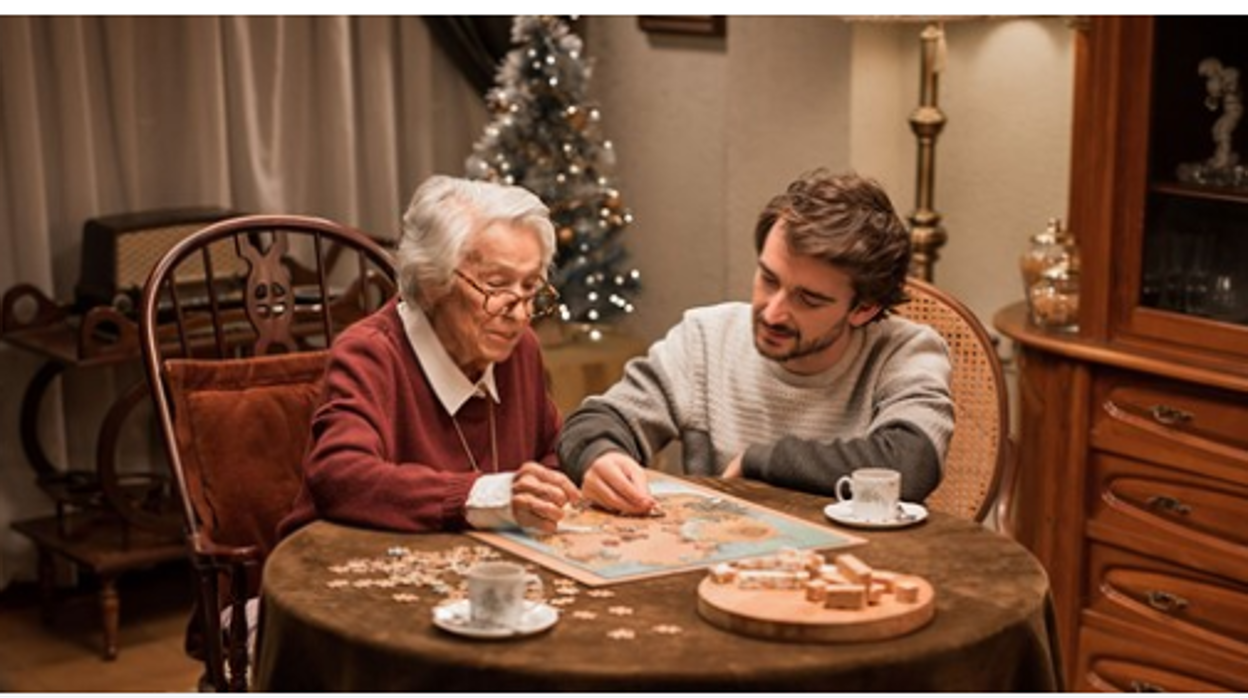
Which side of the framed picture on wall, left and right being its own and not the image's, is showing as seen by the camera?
front

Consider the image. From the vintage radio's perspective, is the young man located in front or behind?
in front

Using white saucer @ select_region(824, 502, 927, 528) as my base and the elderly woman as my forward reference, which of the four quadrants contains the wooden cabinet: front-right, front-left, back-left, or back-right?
back-right

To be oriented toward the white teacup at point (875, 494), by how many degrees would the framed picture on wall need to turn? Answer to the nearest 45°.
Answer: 0° — it already faces it

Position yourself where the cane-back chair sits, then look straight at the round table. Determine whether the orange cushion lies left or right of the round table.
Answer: right

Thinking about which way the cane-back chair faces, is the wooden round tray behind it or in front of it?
in front

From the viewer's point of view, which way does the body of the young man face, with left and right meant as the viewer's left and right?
facing the viewer and to the left of the viewer

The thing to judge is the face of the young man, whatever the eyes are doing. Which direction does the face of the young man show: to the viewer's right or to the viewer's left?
to the viewer's left

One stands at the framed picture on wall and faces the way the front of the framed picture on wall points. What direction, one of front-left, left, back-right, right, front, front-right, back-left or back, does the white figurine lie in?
front-left

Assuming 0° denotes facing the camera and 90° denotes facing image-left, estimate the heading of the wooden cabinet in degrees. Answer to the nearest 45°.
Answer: approximately 45°

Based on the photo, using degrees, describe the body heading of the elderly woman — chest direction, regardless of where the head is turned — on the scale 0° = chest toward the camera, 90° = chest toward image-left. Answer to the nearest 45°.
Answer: approximately 315°

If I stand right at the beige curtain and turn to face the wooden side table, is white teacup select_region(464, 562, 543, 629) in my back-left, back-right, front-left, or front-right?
front-left

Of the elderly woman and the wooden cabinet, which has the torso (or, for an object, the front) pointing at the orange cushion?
the wooden cabinet

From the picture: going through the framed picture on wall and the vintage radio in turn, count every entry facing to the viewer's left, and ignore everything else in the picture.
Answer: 0

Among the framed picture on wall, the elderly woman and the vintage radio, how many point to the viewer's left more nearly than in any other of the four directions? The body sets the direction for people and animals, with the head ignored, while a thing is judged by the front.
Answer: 0

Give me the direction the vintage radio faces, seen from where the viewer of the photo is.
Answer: facing the viewer and to the right of the viewer

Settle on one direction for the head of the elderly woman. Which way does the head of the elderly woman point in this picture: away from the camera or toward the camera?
toward the camera
